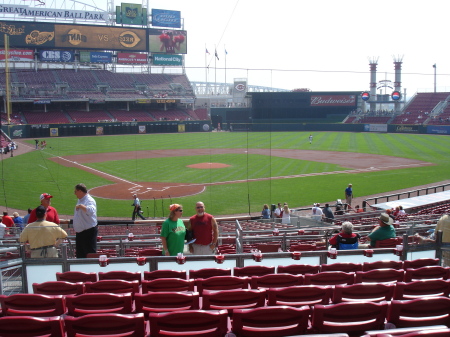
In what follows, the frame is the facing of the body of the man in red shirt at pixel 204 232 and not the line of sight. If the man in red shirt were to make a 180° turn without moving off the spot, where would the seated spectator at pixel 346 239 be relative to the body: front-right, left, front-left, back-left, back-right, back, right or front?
right

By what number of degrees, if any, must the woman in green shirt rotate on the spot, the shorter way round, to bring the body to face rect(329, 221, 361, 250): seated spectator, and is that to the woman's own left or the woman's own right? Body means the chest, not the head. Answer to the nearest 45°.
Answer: approximately 45° to the woman's own left

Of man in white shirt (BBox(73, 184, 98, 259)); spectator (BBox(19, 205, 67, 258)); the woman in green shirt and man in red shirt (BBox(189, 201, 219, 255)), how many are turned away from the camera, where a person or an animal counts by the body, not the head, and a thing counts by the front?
1

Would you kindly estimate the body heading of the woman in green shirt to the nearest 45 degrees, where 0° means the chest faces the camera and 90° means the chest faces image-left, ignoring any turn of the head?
approximately 315°

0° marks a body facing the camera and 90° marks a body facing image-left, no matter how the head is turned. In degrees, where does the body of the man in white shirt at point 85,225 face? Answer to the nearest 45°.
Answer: approximately 90°

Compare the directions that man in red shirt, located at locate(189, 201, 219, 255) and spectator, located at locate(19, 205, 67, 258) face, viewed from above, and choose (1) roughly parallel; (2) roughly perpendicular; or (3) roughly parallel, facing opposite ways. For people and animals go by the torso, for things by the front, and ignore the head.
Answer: roughly parallel, facing opposite ways

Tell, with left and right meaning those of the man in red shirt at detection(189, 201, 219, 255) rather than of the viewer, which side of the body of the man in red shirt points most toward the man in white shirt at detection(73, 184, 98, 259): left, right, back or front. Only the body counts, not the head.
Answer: right

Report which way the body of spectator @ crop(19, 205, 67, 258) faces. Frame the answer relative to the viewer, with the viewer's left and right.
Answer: facing away from the viewer

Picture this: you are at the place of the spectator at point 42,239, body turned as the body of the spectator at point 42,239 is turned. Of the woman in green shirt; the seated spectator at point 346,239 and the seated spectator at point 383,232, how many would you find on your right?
3

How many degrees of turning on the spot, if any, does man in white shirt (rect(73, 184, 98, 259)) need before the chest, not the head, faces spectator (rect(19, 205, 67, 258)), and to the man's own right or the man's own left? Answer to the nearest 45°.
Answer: approximately 45° to the man's own left

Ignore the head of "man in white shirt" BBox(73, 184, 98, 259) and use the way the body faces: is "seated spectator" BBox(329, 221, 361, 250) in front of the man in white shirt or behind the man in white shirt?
behind

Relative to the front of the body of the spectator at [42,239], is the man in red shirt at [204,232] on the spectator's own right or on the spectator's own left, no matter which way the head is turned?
on the spectator's own right

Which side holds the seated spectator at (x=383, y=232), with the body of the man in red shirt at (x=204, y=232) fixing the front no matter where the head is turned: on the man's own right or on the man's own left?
on the man's own left
